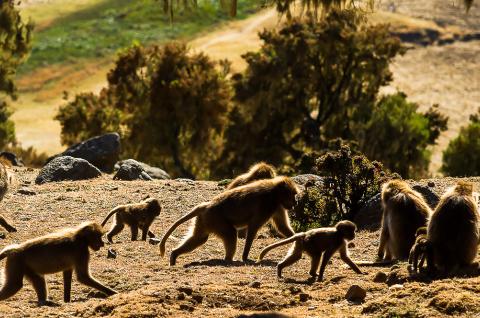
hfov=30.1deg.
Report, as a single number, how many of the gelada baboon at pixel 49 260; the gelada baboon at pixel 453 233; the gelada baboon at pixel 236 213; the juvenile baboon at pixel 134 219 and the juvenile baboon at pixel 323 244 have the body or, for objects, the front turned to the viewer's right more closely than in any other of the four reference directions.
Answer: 4

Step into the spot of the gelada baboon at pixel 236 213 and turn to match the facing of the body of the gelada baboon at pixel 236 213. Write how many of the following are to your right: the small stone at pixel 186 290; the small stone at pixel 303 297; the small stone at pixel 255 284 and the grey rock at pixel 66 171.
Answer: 3

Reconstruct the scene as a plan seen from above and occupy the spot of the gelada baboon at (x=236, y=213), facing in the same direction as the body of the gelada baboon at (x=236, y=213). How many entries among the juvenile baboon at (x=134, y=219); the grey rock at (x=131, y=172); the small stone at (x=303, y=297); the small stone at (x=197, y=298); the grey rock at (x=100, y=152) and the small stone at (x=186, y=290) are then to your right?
3

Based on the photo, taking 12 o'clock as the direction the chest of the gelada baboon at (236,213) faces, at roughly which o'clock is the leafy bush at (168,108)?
The leafy bush is roughly at 9 o'clock from the gelada baboon.

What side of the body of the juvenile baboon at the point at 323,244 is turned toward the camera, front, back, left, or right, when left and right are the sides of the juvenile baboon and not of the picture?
right

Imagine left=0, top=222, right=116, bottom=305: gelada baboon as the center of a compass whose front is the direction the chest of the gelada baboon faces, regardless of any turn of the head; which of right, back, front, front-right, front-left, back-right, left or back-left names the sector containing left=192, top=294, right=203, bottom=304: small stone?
front-right

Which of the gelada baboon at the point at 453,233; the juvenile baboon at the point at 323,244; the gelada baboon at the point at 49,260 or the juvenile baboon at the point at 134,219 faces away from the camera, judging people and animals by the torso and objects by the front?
the gelada baboon at the point at 453,233

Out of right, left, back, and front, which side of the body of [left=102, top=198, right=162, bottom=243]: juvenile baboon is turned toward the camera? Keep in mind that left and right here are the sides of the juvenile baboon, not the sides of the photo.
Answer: right

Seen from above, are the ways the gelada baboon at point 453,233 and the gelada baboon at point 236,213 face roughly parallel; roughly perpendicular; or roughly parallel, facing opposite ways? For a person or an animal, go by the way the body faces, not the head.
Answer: roughly perpendicular

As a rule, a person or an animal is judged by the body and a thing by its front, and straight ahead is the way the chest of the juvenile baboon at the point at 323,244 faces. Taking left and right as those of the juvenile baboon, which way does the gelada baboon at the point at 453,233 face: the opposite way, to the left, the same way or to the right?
to the left

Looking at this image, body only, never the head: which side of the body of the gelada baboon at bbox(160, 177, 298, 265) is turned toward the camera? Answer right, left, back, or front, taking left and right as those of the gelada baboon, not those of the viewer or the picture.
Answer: right

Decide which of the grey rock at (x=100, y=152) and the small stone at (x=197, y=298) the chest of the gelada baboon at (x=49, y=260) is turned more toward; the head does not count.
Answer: the small stone

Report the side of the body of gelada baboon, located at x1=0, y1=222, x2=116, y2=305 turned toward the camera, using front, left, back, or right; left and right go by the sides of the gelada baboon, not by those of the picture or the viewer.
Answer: right

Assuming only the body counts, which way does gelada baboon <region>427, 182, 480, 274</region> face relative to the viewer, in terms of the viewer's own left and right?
facing away from the viewer
